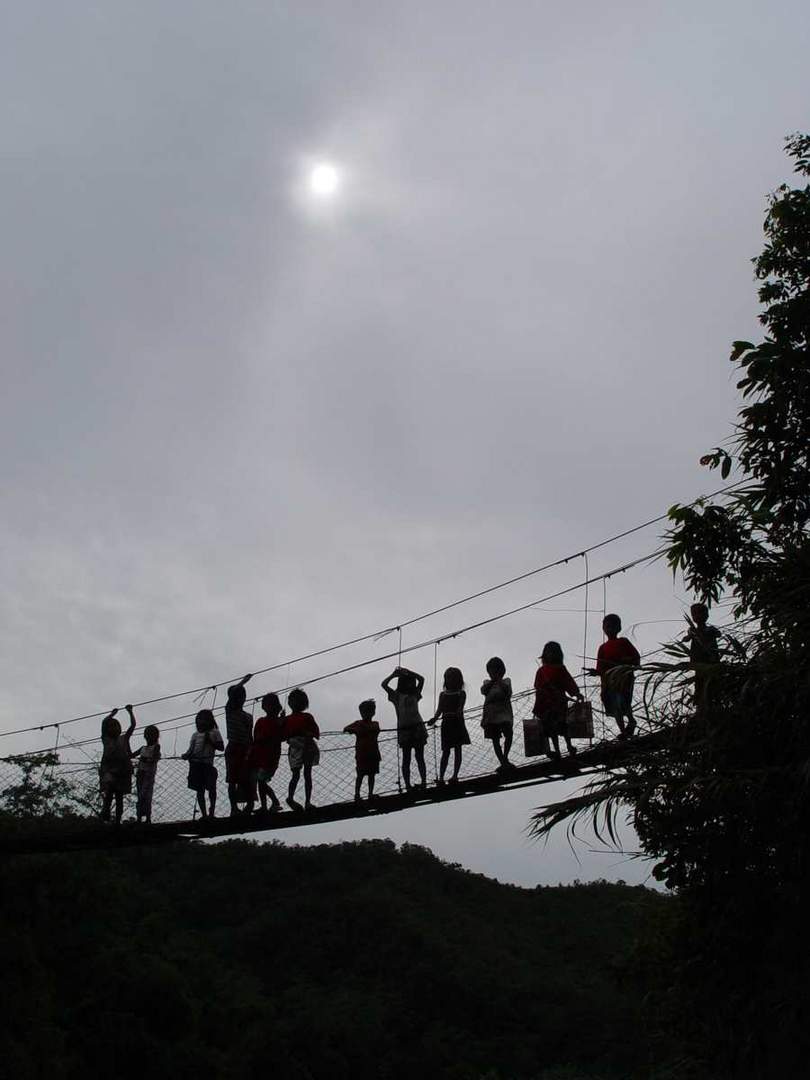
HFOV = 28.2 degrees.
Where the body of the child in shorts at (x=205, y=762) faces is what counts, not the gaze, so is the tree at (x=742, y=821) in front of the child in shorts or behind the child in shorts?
in front

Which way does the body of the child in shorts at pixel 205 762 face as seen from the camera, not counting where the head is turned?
toward the camera

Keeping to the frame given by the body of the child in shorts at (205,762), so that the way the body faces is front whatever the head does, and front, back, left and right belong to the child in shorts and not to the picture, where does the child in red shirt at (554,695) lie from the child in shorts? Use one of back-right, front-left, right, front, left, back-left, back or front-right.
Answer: front-left

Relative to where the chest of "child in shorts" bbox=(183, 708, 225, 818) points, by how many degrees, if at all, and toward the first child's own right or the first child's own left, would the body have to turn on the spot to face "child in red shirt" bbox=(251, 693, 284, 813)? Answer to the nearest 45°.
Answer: approximately 45° to the first child's own left

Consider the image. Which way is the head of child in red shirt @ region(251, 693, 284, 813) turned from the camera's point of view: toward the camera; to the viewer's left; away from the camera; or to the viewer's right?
toward the camera

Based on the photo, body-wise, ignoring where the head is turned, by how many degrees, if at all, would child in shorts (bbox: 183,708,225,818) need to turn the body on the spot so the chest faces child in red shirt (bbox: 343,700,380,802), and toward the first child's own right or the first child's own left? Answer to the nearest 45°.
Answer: approximately 45° to the first child's own left
